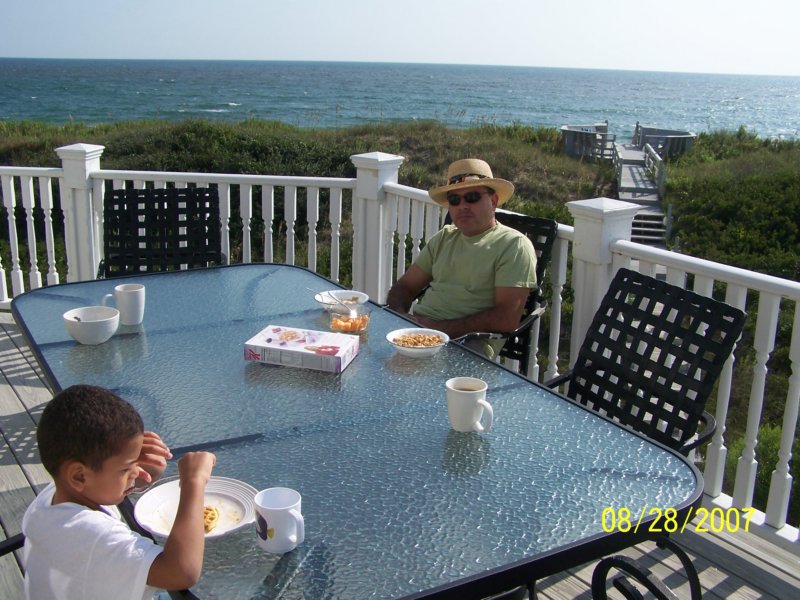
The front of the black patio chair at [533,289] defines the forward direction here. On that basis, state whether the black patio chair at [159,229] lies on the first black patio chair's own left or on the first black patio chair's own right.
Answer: on the first black patio chair's own right

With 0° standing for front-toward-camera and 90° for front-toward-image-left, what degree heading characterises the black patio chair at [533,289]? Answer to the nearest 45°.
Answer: approximately 45°

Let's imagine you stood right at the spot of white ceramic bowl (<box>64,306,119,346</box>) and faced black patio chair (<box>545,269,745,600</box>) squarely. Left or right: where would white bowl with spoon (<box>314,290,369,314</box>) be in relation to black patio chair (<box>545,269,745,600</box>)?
left

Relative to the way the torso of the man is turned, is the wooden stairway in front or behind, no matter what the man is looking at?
behind

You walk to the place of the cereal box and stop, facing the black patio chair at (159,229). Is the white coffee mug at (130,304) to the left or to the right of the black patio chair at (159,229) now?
left

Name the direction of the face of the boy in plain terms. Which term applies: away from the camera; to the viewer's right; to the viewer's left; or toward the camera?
to the viewer's right

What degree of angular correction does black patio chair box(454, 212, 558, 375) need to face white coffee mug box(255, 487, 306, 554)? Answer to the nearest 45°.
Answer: approximately 45° to its left
